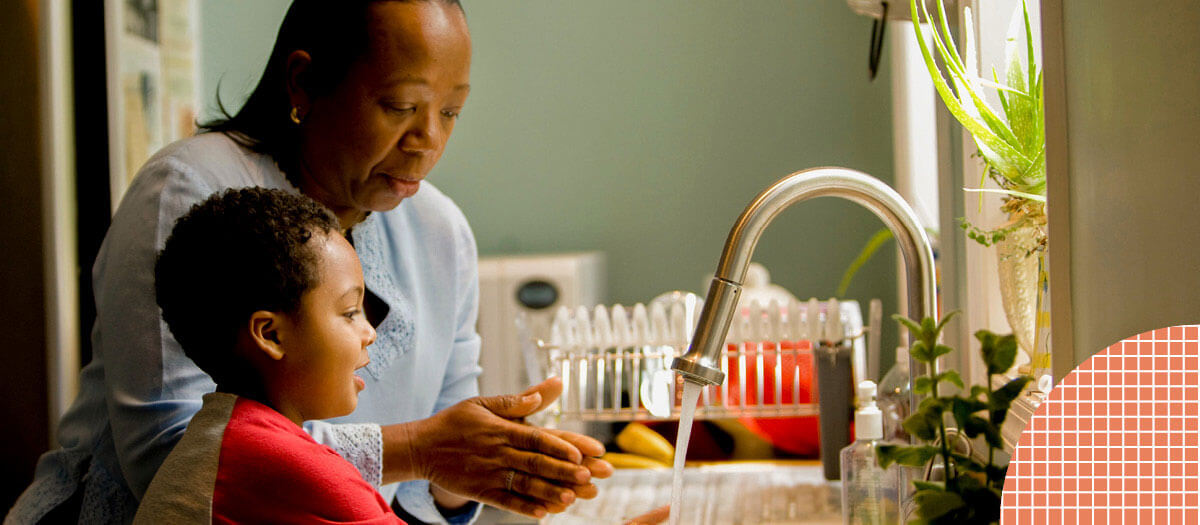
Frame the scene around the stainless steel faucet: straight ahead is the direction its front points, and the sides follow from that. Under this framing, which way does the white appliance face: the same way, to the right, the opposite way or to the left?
to the left

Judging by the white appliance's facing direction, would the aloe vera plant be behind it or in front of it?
in front

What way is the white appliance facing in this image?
toward the camera

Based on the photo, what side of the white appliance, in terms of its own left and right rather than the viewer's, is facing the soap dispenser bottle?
front

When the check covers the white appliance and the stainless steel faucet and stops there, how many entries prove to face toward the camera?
1

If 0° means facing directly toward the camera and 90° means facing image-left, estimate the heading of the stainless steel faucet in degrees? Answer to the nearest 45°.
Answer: approximately 90°
